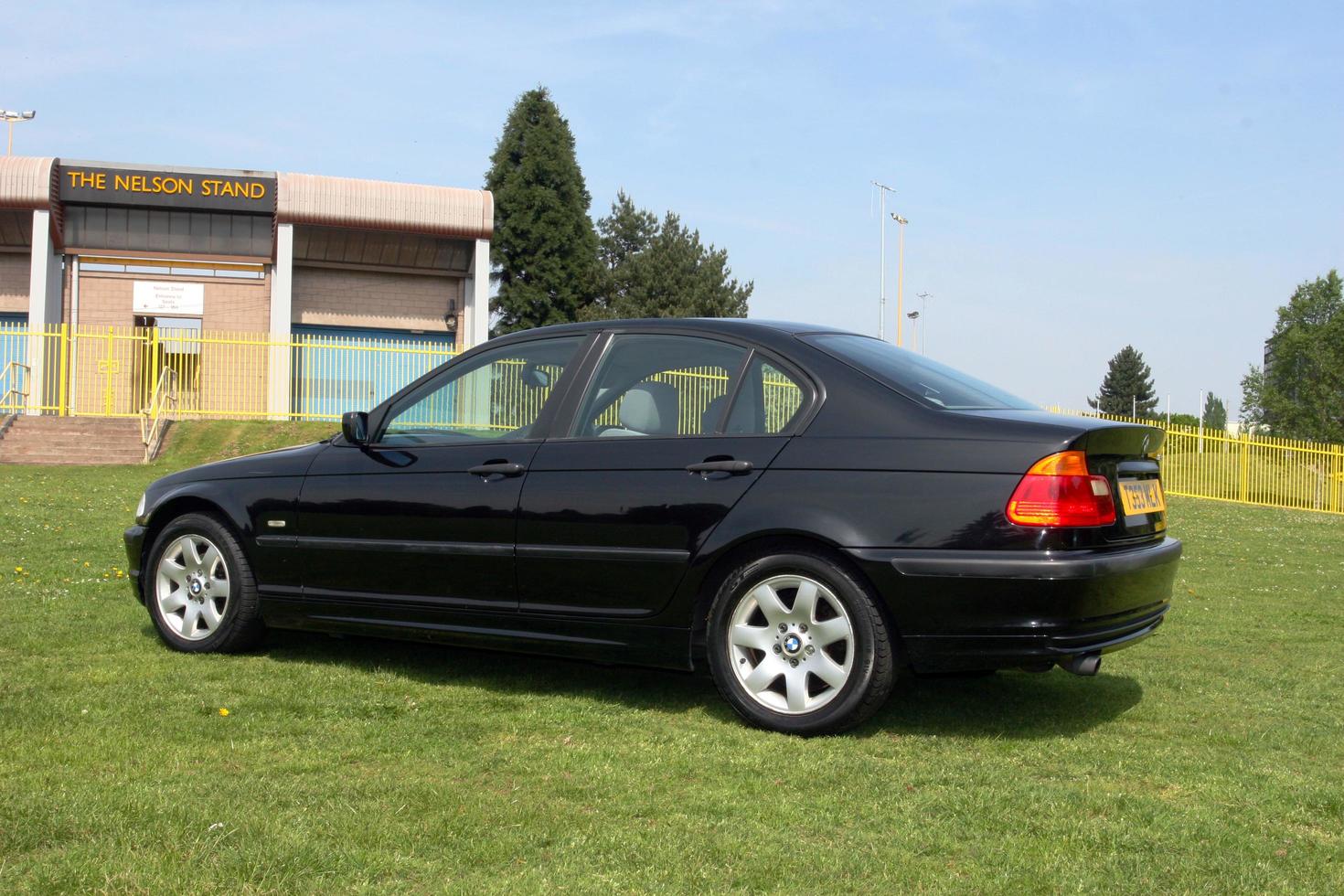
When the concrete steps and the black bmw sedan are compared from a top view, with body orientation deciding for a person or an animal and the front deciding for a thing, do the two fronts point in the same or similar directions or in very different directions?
very different directions

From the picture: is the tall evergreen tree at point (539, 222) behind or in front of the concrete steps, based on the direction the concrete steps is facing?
behind

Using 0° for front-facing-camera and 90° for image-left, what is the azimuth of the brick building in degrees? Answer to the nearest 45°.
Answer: approximately 0°

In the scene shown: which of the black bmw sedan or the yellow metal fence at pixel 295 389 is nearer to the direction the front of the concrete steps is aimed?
the black bmw sedan

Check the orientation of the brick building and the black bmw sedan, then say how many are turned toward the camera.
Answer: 1

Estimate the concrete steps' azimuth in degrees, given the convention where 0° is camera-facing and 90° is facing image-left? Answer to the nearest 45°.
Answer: approximately 0°

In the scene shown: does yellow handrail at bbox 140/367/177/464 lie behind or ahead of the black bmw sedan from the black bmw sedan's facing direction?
ahead

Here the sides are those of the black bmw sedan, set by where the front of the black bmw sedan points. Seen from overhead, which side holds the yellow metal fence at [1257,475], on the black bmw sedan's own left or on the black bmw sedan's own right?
on the black bmw sedan's own right

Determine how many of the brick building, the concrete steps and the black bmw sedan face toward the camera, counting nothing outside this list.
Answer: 2

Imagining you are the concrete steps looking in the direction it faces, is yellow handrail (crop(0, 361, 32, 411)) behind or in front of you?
behind

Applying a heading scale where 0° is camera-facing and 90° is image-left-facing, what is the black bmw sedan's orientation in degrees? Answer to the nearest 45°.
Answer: approximately 135°
